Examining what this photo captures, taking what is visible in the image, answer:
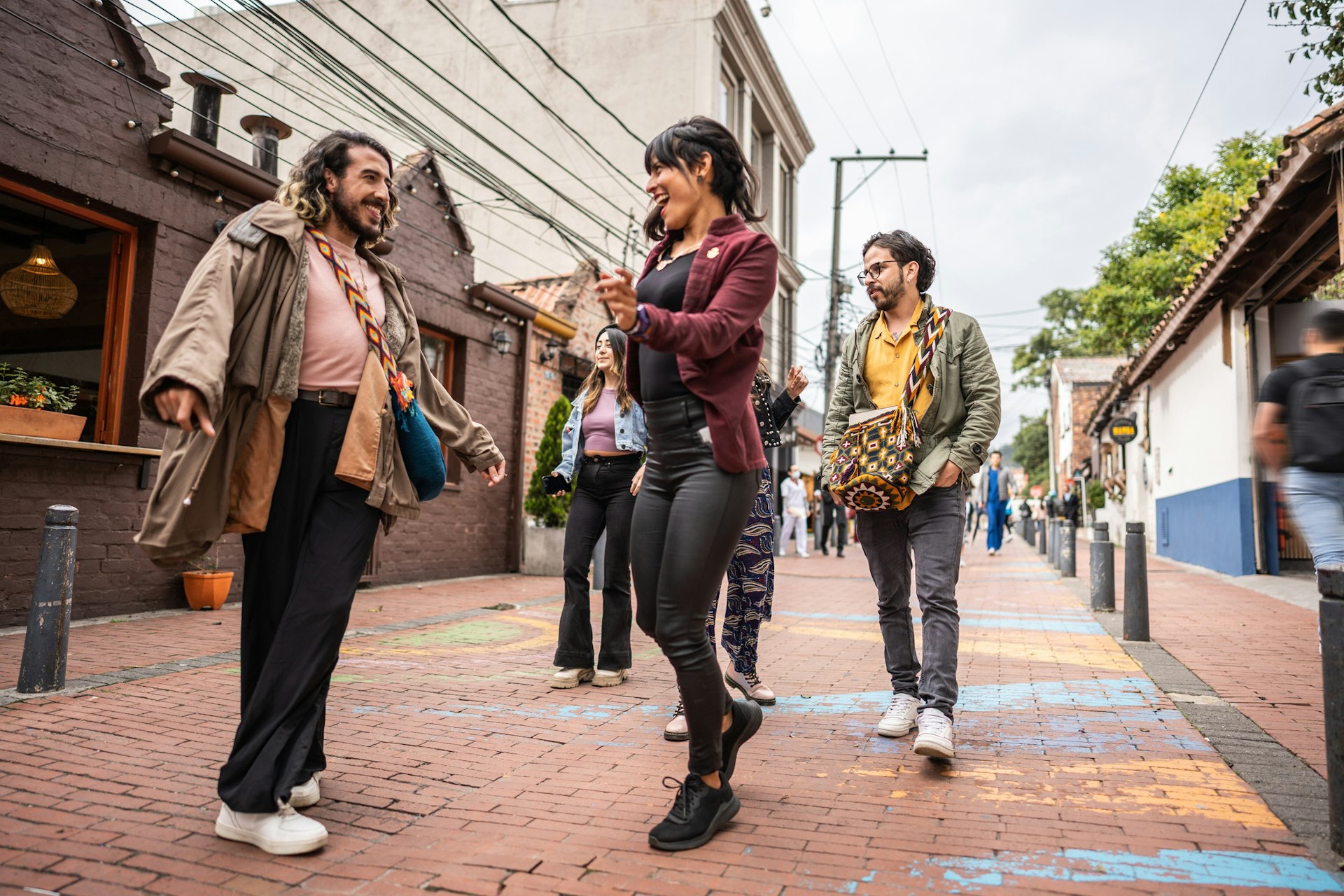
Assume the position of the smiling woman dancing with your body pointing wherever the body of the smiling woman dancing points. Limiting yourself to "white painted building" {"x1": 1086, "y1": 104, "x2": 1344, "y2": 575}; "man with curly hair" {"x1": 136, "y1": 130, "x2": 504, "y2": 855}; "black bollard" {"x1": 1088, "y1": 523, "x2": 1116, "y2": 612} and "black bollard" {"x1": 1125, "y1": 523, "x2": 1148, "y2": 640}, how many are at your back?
3

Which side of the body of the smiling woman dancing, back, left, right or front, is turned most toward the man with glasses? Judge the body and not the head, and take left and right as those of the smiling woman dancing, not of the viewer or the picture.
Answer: back

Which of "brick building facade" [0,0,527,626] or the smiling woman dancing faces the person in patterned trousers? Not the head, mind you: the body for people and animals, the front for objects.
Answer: the brick building facade

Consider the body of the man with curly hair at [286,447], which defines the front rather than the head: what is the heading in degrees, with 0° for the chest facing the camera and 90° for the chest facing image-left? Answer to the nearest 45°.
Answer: approximately 315°

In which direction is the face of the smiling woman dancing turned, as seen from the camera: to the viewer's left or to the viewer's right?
to the viewer's left

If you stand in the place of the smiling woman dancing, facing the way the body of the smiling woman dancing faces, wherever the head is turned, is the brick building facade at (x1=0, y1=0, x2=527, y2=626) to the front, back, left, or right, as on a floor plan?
right

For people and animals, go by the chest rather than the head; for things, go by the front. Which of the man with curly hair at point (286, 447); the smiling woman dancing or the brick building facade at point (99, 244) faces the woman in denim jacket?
the brick building facade

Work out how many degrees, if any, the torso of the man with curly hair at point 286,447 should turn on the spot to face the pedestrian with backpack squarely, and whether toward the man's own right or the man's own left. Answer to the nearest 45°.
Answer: approximately 45° to the man's own left

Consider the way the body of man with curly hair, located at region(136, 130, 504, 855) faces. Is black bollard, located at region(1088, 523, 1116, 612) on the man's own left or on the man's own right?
on the man's own left

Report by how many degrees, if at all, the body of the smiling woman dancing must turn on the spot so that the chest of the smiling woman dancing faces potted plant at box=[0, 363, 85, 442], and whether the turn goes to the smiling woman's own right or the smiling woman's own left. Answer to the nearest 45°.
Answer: approximately 90° to the smiling woman's own right

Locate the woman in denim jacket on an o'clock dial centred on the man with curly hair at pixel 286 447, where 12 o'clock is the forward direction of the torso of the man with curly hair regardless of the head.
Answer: The woman in denim jacket is roughly at 9 o'clock from the man with curly hair.

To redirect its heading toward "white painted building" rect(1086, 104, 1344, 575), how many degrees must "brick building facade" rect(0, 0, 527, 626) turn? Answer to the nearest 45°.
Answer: approximately 45° to its left

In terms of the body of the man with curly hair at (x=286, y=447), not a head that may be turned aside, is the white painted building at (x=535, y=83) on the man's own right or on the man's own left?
on the man's own left
